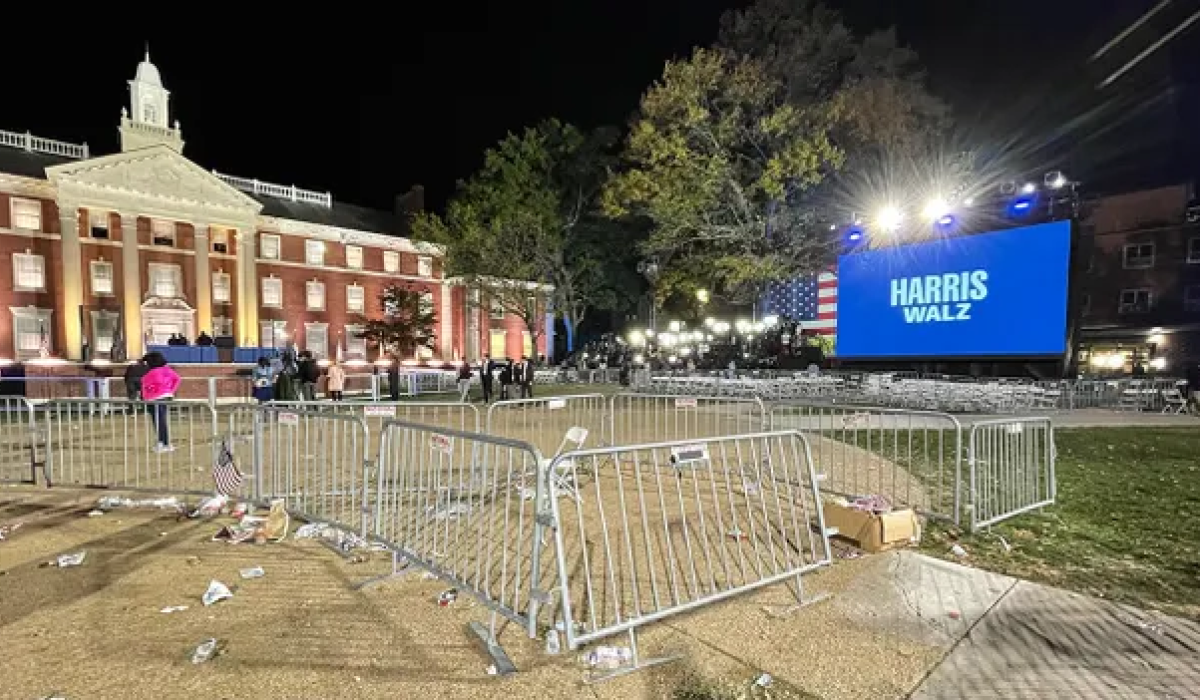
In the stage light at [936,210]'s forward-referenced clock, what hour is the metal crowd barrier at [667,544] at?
The metal crowd barrier is roughly at 12 o'clock from the stage light.

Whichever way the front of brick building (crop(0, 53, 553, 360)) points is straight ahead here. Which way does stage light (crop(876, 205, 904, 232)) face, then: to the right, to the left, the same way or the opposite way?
to the right

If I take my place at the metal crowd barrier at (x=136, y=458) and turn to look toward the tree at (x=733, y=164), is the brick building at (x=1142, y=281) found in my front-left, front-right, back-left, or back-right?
front-right

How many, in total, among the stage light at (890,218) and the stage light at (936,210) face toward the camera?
2

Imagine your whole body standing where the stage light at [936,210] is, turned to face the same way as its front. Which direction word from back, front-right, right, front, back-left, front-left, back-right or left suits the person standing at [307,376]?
front-right

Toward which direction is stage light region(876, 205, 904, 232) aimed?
toward the camera

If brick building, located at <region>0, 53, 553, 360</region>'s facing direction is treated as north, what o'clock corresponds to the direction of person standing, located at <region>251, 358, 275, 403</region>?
The person standing is roughly at 1 o'clock from the brick building.

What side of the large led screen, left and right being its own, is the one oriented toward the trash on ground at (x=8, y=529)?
front

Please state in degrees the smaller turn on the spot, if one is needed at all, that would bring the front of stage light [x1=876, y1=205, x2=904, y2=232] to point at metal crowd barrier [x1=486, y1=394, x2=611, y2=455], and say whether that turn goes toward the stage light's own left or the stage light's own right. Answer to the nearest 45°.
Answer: approximately 45° to the stage light's own right

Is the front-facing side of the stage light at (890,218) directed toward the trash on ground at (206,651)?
yes

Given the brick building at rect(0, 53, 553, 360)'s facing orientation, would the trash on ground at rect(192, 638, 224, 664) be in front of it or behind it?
in front

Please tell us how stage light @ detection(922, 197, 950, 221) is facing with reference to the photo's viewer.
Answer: facing the viewer

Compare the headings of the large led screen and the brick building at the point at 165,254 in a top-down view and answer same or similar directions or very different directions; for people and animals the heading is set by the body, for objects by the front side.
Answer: very different directions
